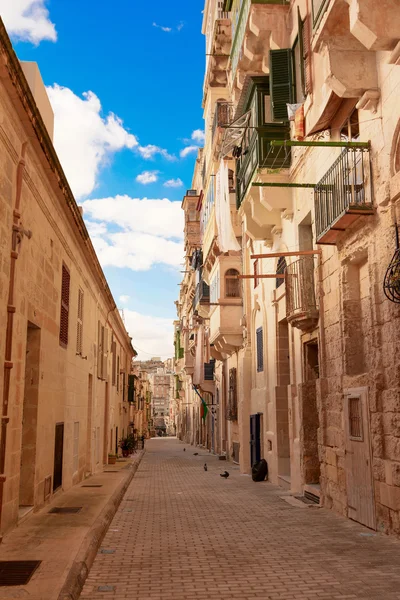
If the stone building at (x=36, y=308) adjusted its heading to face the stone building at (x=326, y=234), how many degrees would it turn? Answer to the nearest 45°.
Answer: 0° — it already faces it

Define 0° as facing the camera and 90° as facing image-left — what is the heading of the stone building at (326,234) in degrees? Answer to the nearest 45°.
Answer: approximately 90°

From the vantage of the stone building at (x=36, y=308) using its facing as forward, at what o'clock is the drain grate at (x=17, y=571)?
The drain grate is roughly at 3 o'clock from the stone building.

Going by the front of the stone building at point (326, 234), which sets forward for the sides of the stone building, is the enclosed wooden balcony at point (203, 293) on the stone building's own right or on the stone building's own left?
on the stone building's own right

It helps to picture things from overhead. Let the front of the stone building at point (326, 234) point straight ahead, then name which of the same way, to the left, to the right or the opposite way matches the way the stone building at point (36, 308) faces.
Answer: the opposite way

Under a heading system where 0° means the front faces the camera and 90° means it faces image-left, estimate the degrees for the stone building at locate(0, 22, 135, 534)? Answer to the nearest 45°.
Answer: approximately 270°

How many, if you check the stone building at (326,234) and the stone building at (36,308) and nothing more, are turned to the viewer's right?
1

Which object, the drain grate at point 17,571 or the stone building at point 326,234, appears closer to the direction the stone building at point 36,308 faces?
the stone building

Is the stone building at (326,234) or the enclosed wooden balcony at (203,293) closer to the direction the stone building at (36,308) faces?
the stone building

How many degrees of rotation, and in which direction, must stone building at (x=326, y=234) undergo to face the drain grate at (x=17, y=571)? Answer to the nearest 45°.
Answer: approximately 45° to its left
